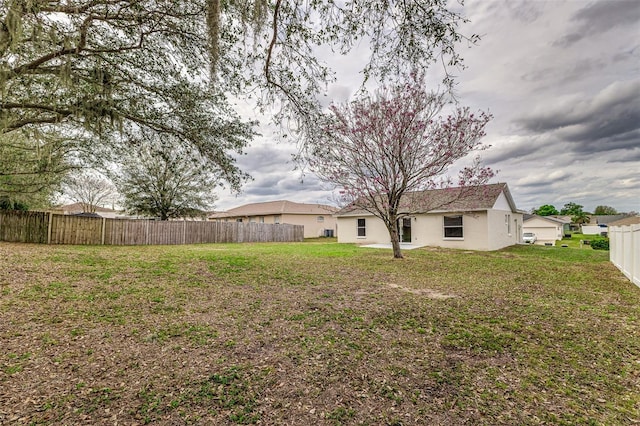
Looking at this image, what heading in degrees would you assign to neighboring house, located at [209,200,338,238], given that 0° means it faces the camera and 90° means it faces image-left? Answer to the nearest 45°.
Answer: approximately 225°

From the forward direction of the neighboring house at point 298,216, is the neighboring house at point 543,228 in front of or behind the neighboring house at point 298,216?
in front

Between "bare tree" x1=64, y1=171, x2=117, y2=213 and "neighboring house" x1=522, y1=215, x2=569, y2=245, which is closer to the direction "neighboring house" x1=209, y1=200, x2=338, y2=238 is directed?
the neighboring house

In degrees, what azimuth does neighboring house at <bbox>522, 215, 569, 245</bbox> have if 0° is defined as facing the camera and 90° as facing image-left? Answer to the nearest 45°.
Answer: approximately 0°

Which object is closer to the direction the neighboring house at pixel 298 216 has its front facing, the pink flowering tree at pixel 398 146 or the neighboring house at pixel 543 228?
the neighboring house

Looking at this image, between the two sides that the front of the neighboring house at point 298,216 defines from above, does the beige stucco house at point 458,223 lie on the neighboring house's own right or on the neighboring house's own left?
on the neighboring house's own right

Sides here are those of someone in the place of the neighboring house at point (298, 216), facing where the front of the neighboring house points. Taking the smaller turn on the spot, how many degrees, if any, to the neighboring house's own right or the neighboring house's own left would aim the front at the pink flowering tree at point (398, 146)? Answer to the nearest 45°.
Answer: approximately 135° to the neighboring house's own right
